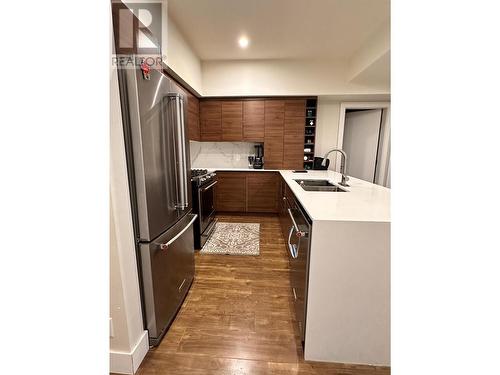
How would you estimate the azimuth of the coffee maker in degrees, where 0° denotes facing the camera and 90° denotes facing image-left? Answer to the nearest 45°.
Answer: approximately 0°

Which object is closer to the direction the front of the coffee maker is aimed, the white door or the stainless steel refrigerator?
the stainless steel refrigerator

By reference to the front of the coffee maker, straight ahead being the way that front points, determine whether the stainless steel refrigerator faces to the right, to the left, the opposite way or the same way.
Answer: to the left

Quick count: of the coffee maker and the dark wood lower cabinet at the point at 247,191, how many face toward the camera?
2

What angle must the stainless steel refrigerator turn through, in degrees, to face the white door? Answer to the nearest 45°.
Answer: approximately 90° to its left

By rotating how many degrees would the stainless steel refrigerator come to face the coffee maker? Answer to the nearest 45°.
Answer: approximately 90° to its left

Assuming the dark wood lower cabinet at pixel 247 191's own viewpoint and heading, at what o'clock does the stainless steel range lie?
The stainless steel range is roughly at 1 o'clock from the dark wood lower cabinet.

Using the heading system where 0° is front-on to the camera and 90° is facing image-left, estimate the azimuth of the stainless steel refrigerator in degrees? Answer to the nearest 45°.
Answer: approximately 315°

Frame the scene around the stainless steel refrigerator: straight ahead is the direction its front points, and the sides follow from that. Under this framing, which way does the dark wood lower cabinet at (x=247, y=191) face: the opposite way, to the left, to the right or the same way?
to the right

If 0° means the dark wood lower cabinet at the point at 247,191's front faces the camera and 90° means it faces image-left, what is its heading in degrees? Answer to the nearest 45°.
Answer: approximately 0°

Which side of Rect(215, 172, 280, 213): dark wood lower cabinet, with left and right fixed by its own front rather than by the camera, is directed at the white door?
left
